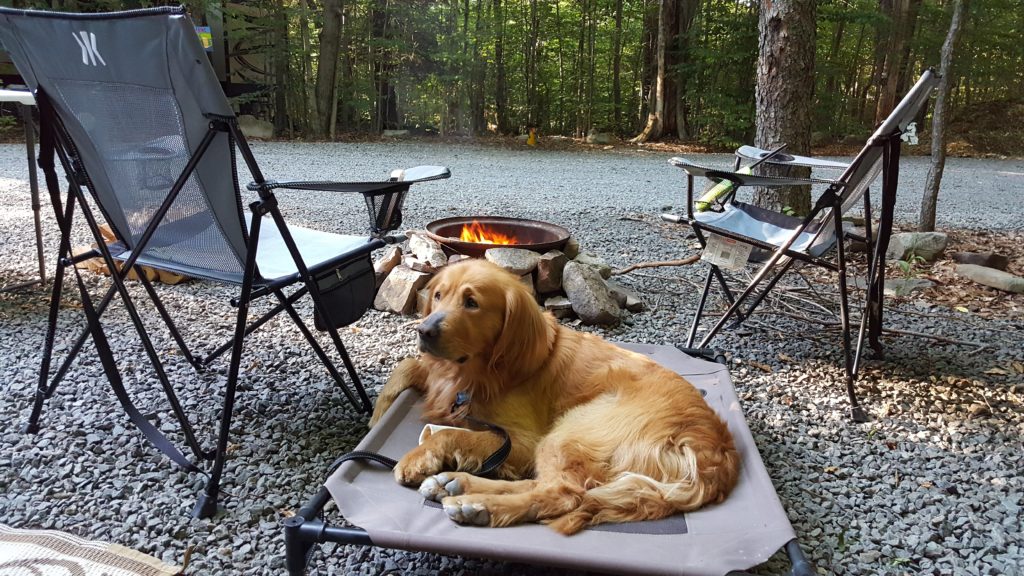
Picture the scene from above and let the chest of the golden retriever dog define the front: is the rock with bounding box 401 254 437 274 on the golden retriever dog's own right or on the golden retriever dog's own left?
on the golden retriever dog's own right

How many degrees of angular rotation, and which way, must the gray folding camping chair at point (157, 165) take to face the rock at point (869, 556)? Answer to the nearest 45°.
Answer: approximately 90° to its right

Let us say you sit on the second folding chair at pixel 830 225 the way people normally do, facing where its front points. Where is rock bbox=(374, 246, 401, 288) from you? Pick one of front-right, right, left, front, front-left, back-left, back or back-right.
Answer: front-left

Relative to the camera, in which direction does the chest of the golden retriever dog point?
to the viewer's left

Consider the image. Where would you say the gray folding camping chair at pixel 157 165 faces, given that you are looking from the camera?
facing away from the viewer and to the right of the viewer

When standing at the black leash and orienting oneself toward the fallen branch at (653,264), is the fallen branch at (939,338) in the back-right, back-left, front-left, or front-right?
front-right

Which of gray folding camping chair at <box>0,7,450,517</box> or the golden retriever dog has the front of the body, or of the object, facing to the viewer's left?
the golden retriever dog

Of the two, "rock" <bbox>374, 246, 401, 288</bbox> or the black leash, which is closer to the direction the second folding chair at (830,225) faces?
the rock

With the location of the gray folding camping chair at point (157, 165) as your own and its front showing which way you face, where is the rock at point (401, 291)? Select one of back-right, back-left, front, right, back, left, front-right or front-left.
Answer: front

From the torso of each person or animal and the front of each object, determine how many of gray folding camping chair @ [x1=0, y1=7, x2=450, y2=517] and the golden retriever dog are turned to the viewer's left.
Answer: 1

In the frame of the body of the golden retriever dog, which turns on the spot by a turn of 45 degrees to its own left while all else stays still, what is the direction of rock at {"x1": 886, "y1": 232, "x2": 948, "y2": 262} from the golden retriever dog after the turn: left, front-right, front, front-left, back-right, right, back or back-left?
back

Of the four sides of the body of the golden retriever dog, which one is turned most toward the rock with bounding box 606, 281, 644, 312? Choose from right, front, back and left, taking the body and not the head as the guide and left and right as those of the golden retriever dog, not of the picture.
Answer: right

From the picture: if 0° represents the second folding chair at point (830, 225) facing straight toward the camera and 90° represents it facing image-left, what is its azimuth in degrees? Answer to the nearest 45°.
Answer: approximately 135°

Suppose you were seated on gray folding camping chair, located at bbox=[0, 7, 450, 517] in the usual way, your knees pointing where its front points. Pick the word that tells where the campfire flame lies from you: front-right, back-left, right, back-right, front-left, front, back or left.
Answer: front

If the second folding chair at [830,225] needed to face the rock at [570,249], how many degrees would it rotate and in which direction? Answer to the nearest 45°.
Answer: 0° — it already faces it
